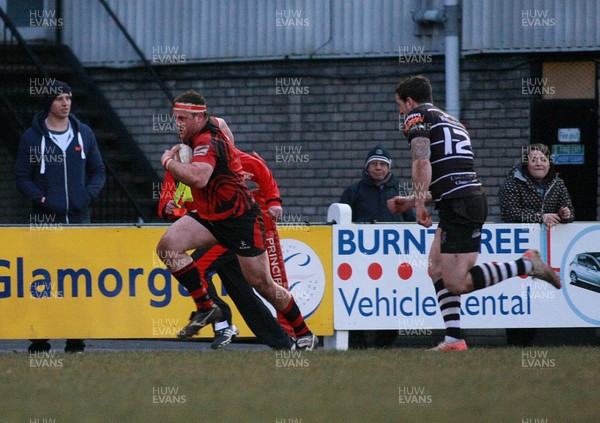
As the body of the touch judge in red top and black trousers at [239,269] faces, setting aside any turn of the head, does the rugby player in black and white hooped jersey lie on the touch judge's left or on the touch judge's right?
on the touch judge's left

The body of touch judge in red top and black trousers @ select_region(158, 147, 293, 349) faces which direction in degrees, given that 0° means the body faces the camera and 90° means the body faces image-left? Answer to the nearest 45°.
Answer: approximately 45°

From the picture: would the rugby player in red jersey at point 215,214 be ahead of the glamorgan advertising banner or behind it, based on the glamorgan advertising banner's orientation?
ahead

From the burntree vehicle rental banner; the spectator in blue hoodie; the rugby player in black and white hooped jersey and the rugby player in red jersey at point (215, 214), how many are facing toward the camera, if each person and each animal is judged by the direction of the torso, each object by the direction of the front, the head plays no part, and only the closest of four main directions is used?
2

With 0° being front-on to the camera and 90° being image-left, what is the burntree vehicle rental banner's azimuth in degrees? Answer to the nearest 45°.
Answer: approximately 0°

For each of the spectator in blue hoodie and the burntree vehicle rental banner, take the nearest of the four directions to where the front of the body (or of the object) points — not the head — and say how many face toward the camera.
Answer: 2

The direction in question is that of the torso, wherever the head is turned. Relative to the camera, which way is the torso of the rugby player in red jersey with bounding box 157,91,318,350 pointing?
to the viewer's left

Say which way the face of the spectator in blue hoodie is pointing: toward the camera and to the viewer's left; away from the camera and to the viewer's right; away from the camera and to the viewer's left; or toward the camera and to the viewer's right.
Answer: toward the camera and to the viewer's right

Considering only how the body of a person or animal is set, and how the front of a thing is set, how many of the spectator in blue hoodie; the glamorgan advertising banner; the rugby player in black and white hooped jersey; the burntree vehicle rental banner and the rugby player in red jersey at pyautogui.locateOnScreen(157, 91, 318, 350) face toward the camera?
3
